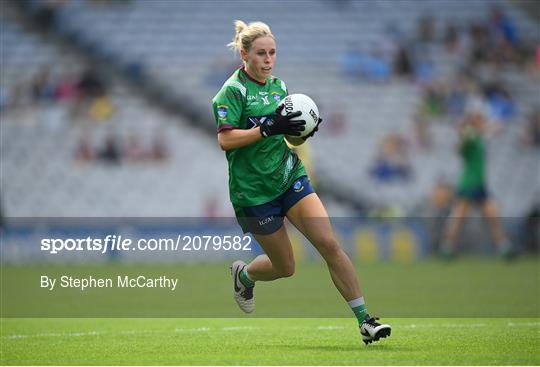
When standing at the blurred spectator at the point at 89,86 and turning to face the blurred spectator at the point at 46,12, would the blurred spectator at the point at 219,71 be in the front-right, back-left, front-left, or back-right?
back-right

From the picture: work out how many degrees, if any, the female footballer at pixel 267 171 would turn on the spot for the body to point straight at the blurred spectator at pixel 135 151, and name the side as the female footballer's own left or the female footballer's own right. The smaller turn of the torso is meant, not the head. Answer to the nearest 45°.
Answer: approximately 135° to the female footballer's own left

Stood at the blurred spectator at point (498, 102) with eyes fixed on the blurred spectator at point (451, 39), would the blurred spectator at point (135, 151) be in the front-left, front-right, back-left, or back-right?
front-left

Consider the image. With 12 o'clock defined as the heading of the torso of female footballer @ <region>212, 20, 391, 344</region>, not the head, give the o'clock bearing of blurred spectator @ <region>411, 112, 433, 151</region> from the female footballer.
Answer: The blurred spectator is roughly at 8 o'clock from the female footballer.

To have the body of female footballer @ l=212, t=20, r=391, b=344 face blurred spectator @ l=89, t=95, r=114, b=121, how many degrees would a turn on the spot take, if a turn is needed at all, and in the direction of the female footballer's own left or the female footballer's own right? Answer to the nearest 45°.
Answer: approximately 135° to the female footballer's own left

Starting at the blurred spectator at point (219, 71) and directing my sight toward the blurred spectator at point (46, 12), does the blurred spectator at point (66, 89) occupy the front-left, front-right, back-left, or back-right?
front-left

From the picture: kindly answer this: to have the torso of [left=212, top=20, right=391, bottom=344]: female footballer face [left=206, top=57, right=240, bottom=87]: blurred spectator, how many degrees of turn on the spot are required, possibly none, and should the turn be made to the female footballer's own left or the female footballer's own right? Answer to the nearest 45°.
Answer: approximately 135° to the female footballer's own left

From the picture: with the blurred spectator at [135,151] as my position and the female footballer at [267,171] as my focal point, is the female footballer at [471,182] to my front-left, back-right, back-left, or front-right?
front-left

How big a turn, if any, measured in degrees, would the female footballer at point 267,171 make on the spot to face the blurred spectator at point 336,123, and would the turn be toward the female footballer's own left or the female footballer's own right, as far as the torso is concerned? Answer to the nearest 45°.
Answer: approximately 135° to the female footballer's own left

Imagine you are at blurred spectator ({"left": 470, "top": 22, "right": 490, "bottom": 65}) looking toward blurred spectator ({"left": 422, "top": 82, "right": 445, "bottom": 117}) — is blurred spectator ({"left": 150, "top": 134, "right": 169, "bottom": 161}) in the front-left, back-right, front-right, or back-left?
front-right

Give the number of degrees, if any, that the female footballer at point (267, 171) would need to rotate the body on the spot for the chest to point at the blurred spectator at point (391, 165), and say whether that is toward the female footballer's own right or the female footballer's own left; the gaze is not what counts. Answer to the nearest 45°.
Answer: approximately 135° to the female footballer's own left

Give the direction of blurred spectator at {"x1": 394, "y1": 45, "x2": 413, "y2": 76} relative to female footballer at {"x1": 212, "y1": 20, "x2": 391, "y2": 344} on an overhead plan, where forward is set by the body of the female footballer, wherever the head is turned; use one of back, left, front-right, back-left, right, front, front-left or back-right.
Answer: back-left

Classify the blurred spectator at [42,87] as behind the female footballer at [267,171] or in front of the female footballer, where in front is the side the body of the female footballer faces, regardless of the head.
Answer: behind

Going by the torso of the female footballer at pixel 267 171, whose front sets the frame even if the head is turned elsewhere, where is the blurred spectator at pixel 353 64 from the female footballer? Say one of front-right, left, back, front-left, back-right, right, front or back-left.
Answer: back-left

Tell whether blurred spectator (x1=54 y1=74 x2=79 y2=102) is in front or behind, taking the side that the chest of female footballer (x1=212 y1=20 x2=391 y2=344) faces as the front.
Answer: behind
